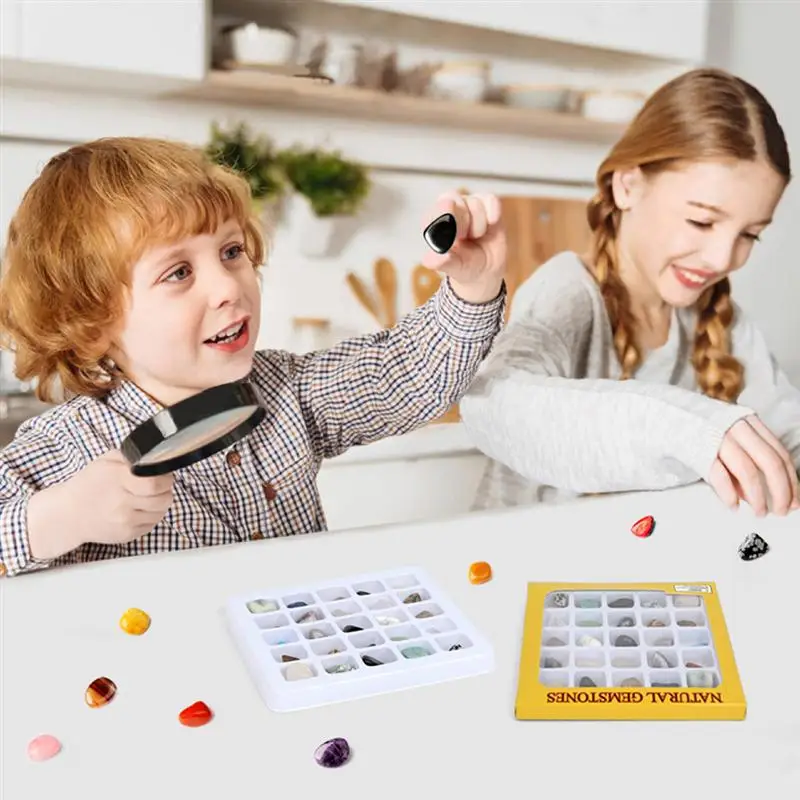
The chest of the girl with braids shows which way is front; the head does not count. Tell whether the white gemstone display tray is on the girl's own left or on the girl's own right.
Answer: on the girl's own right

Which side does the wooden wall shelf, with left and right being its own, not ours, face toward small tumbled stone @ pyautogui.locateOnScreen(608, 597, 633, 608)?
front

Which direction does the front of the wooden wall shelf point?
toward the camera

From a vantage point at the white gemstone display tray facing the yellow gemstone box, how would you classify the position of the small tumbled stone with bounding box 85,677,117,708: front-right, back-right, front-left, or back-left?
back-right

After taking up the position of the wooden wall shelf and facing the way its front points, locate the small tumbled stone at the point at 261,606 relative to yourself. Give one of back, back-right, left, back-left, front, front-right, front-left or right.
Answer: front

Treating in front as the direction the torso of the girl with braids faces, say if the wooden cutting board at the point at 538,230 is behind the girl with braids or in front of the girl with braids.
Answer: behind

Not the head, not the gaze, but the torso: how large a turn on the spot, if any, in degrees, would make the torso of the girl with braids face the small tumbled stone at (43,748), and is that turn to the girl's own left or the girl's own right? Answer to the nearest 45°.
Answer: approximately 45° to the girl's own right

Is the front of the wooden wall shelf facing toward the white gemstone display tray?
yes
